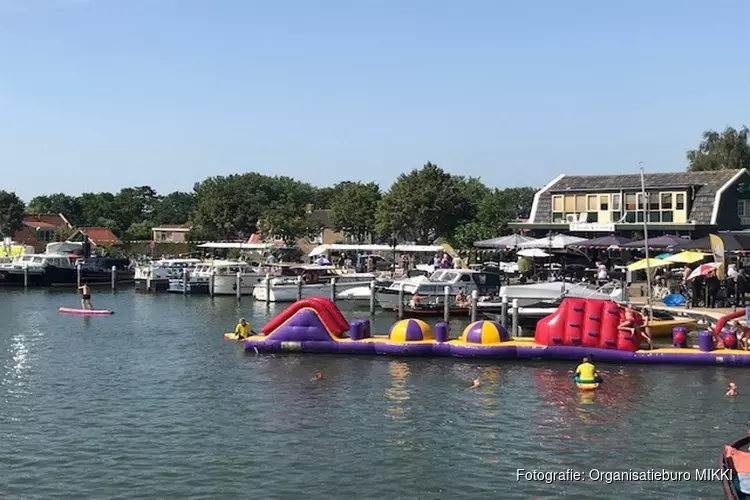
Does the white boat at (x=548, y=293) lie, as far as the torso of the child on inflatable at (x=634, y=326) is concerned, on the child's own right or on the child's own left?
on the child's own right

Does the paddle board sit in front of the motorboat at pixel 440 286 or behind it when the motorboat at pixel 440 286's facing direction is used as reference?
in front

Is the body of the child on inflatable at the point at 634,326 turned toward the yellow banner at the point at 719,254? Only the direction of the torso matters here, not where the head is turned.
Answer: no

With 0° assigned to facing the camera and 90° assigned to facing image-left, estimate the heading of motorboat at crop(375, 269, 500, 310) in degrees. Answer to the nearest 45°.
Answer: approximately 45°

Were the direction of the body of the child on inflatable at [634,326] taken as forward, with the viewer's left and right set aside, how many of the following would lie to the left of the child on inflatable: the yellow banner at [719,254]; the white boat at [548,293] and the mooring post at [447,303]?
0

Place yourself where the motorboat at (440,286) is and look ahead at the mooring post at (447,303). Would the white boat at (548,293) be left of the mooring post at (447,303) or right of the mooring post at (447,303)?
left

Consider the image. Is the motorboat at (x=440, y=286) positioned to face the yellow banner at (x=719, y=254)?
no
